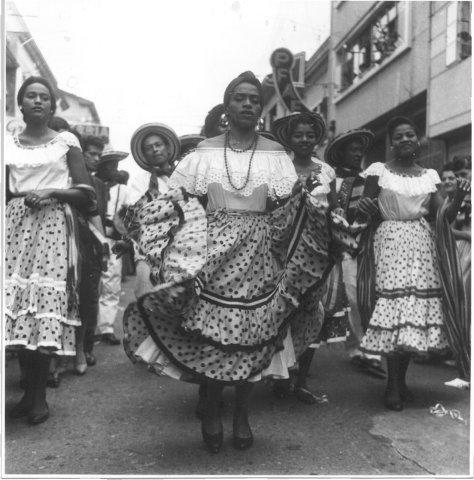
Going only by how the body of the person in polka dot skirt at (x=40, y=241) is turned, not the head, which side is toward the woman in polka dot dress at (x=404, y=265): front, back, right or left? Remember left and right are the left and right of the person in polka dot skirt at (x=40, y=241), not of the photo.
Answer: left

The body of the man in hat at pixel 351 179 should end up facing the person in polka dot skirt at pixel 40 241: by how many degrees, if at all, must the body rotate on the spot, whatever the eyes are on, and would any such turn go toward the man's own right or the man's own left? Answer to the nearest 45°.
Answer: approximately 90° to the man's own right

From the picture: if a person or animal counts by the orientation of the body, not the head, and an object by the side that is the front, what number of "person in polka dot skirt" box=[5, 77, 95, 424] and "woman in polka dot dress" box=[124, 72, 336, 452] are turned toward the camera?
2

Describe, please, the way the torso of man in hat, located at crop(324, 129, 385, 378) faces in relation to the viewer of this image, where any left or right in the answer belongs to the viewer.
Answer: facing the viewer and to the right of the viewer

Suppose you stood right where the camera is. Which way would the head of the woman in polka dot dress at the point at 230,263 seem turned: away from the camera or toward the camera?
toward the camera

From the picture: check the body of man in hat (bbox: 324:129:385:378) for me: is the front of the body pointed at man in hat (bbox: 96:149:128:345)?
no

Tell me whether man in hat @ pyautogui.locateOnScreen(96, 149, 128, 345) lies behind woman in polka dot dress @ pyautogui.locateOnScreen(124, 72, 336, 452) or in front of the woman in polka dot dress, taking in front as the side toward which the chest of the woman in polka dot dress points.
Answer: behind

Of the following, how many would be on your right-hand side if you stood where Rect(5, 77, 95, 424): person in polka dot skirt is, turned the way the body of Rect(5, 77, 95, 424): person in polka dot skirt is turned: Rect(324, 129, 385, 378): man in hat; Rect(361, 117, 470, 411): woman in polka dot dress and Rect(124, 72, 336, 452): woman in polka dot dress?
0

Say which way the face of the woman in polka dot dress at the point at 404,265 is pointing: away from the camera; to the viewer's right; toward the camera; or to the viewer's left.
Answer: toward the camera

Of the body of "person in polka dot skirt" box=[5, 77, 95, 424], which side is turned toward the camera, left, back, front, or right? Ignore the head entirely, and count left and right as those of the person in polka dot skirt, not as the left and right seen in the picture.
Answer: front

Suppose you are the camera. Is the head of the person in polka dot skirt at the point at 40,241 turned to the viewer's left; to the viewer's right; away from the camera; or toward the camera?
toward the camera

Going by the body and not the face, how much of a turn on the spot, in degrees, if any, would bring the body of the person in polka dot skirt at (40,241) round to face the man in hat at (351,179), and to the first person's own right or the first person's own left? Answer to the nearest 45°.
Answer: approximately 90° to the first person's own left

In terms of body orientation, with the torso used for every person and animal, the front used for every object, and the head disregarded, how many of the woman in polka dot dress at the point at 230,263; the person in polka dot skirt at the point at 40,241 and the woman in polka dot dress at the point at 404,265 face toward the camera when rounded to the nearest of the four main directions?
3

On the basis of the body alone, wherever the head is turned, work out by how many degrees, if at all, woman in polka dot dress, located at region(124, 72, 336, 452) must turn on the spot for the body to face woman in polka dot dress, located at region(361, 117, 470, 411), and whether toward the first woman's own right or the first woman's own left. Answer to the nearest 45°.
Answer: approximately 135° to the first woman's own left

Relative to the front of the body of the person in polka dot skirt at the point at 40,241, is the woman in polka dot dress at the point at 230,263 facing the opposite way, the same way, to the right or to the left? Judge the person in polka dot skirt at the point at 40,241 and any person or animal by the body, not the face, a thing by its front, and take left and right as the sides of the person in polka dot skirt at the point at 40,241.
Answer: the same way

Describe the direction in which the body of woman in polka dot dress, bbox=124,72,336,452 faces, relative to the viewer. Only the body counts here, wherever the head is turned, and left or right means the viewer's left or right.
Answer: facing the viewer

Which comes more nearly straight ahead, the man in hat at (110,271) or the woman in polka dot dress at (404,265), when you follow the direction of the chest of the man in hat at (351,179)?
the woman in polka dot dress

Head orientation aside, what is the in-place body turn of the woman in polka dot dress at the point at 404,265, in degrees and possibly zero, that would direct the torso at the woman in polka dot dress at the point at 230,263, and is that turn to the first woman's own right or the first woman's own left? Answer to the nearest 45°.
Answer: approximately 45° to the first woman's own right

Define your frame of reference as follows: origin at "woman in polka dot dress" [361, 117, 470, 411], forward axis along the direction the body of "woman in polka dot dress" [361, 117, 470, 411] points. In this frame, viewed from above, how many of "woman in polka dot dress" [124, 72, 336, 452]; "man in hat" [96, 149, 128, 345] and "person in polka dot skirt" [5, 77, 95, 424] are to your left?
0
